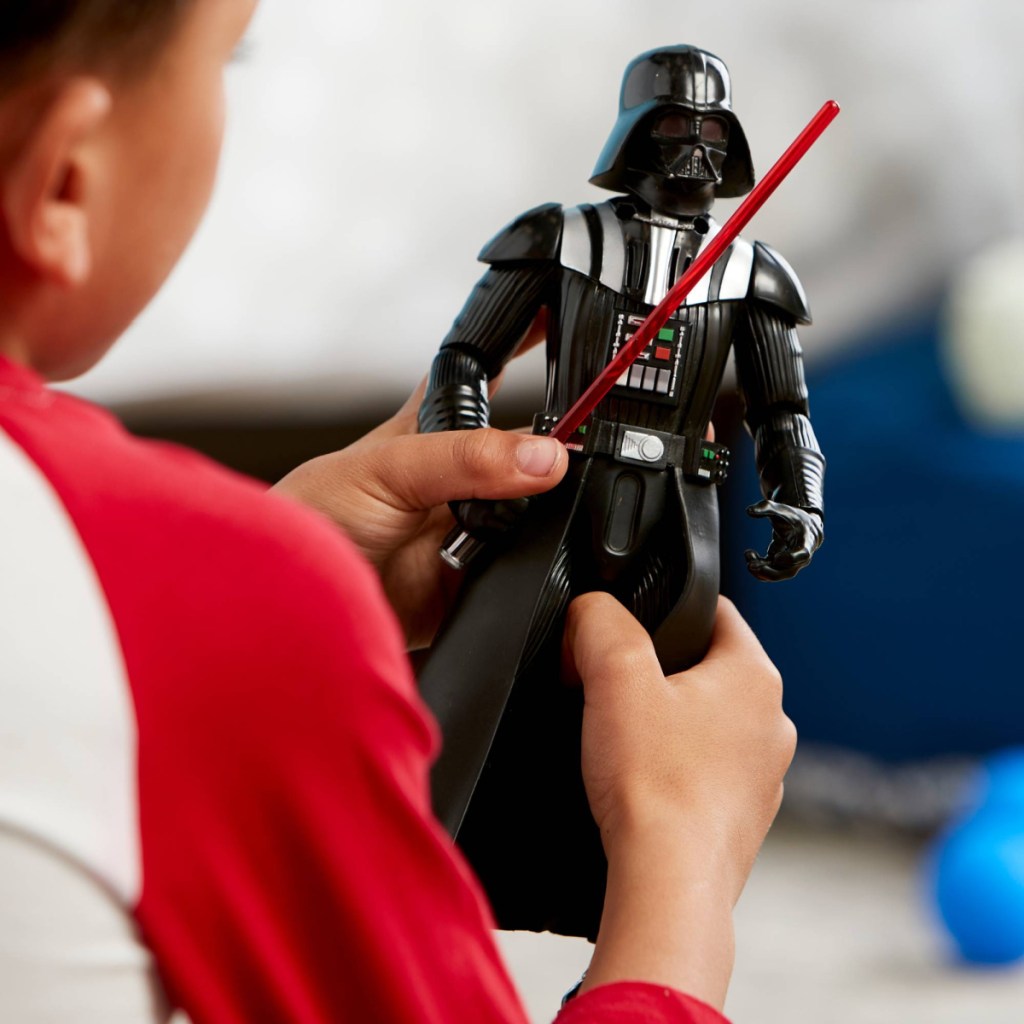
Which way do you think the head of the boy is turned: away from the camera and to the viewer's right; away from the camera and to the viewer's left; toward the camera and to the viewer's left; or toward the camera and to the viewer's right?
away from the camera and to the viewer's right

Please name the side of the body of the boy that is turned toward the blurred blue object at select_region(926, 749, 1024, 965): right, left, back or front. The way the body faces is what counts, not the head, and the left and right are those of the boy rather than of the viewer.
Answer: front

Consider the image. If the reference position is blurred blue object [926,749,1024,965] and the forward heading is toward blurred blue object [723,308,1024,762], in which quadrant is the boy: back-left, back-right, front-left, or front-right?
back-left

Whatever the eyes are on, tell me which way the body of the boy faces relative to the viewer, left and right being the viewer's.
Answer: facing away from the viewer and to the right of the viewer
